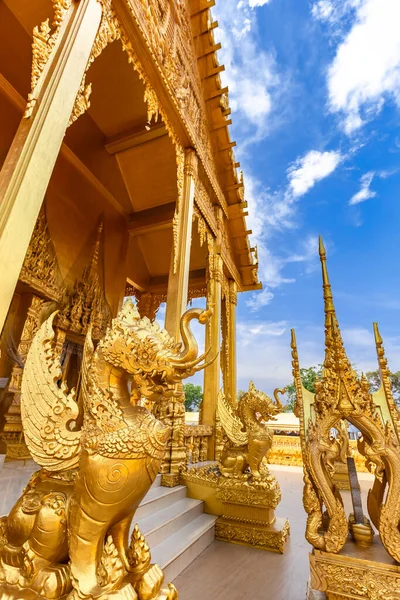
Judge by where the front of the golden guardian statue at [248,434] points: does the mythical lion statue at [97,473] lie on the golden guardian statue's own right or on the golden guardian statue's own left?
on the golden guardian statue's own right

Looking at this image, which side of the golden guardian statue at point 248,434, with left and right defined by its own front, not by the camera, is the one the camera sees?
right

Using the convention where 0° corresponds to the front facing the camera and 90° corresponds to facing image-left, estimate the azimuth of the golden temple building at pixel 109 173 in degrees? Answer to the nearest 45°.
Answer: approximately 315°
